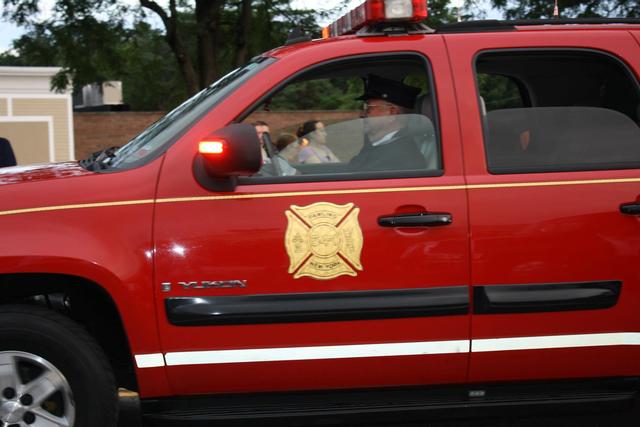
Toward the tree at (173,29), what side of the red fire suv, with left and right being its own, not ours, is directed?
right

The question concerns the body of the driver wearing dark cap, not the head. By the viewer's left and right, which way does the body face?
facing to the left of the viewer

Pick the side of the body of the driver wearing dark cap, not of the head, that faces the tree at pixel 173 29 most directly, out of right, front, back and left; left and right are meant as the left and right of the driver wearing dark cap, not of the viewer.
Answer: right

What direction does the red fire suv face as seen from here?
to the viewer's left
